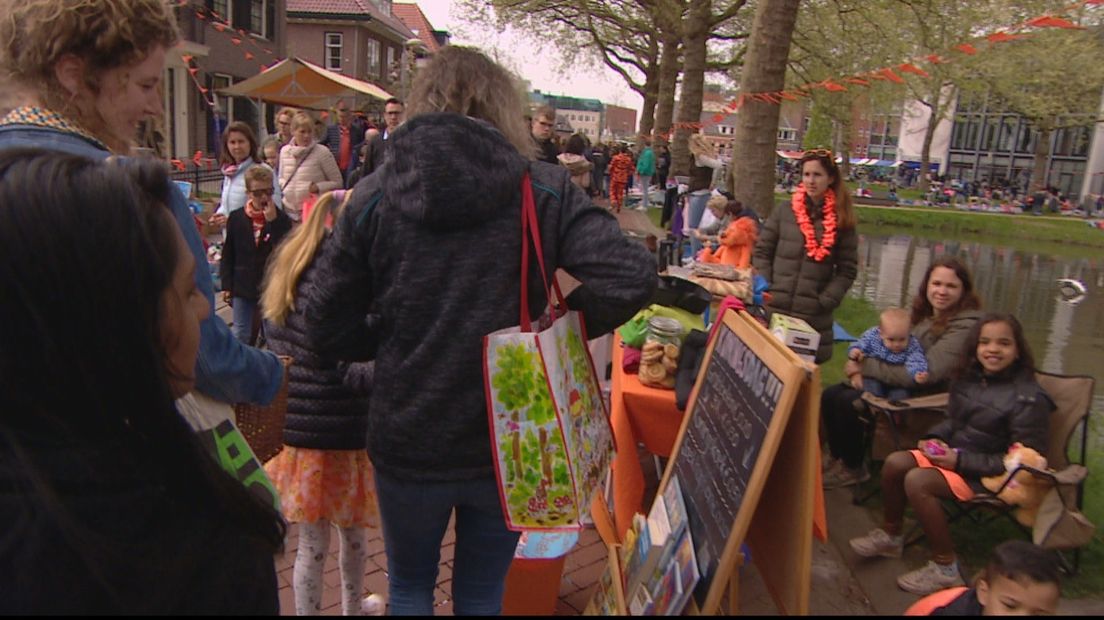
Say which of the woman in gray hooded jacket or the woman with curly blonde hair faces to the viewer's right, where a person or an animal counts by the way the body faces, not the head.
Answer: the woman with curly blonde hair

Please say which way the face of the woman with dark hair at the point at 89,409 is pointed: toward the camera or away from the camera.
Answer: away from the camera

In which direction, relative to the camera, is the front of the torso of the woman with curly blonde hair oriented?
to the viewer's right

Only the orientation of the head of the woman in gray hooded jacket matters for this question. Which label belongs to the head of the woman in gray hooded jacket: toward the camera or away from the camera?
away from the camera

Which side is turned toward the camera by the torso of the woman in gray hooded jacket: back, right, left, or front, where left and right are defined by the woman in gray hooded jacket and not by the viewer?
back

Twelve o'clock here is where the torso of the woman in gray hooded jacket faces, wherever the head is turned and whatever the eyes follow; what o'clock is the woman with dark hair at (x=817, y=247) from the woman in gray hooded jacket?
The woman with dark hair is roughly at 1 o'clock from the woman in gray hooded jacket.

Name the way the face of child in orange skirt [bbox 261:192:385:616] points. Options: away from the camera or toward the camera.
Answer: away from the camera
